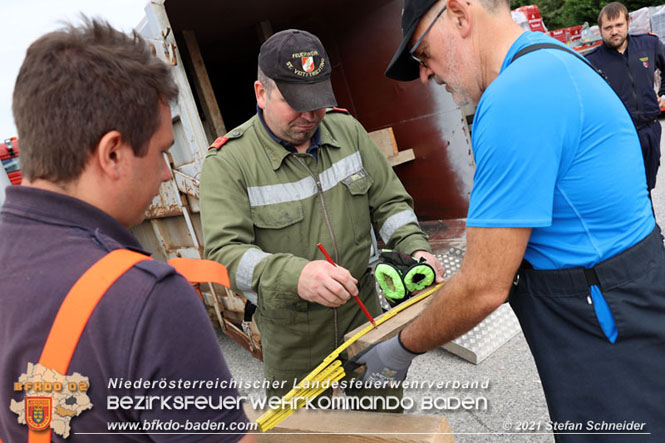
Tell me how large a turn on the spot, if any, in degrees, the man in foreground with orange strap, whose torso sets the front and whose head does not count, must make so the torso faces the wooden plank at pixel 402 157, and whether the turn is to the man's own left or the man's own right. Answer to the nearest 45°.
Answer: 0° — they already face it

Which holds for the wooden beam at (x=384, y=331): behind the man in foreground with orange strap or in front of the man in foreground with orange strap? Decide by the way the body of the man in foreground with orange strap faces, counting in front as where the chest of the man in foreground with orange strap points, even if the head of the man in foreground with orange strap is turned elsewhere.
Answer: in front

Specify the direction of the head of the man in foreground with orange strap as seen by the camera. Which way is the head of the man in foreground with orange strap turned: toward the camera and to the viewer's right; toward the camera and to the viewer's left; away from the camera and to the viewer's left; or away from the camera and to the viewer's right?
away from the camera and to the viewer's right

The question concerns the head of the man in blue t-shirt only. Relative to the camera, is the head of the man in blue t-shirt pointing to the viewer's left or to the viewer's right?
to the viewer's left

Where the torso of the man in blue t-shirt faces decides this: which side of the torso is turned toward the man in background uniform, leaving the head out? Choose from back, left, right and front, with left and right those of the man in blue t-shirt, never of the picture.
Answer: right

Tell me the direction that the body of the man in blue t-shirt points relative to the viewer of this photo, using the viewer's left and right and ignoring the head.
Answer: facing to the left of the viewer

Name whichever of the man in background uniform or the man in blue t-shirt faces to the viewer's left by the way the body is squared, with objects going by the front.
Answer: the man in blue t-shirt

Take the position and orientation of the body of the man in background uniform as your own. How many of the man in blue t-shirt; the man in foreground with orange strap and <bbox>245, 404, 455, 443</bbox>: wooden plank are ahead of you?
3

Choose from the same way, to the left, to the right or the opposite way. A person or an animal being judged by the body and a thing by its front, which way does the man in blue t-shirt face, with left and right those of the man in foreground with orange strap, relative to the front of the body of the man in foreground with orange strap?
to the left

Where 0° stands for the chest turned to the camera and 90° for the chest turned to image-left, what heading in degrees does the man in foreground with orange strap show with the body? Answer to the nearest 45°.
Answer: approximately 225°
